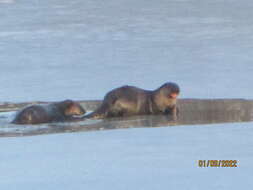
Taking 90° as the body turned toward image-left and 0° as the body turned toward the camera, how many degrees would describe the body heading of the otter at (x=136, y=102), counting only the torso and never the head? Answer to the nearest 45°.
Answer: approximately 270°

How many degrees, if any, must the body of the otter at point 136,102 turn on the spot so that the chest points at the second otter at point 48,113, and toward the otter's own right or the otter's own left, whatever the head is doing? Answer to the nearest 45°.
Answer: approximately 180°

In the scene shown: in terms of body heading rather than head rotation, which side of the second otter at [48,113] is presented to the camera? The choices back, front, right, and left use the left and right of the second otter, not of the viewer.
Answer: right

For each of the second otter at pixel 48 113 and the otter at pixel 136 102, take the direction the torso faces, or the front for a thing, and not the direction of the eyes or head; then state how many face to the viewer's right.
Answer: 2

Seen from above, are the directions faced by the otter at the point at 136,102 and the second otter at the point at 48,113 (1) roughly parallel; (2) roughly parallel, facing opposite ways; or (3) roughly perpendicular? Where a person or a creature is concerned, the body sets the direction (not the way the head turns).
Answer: roughly parallel

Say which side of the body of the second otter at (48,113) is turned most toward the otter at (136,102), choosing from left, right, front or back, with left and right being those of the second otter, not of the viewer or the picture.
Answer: front
